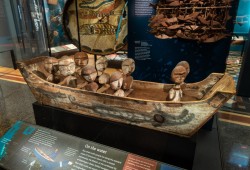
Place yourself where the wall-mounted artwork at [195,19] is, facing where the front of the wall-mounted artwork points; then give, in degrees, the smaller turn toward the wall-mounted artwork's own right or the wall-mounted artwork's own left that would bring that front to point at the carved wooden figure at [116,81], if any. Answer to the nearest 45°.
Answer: approximately 45° to the wall-mounted artwork's own right

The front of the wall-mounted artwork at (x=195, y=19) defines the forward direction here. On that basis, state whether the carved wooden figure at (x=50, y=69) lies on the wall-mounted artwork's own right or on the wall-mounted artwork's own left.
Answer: on the wall-mounted artwork's own right

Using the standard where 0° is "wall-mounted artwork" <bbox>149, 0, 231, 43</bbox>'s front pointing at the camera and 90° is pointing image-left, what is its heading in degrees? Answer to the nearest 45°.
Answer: approximately 0°
